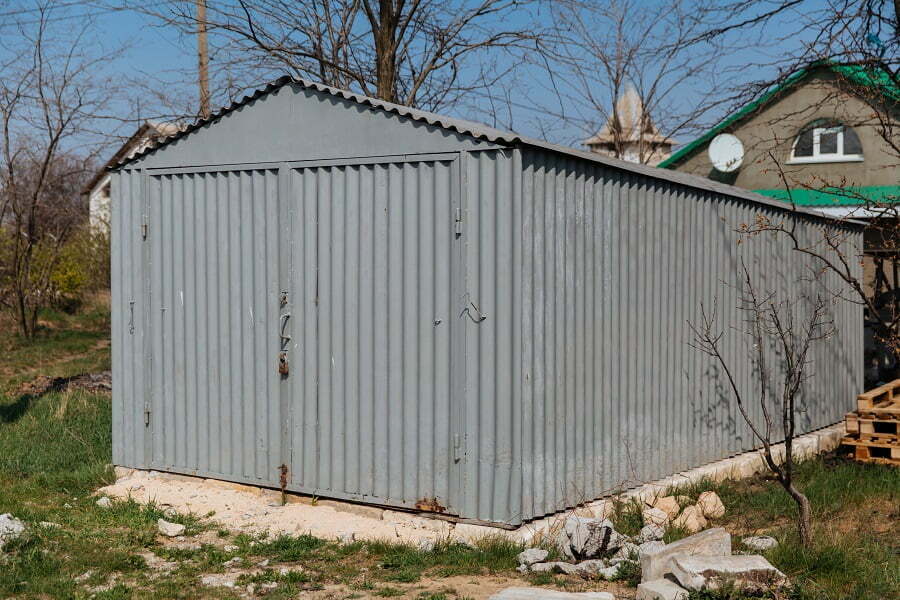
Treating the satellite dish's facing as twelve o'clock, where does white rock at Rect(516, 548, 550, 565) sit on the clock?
The white rock is roughly at 12 o'clock from the satellite dish.

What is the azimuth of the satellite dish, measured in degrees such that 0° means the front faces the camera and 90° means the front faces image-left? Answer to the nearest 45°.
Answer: approximately 0°

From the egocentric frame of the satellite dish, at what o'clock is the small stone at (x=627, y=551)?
The small stone is roughly at 12 o'clock from the satellite dish.

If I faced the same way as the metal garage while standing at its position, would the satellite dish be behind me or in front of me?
behind

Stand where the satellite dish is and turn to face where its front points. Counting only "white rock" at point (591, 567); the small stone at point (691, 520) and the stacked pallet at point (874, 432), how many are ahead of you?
3

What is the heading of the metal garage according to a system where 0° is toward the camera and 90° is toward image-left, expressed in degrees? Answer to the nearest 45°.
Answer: approximately 45°

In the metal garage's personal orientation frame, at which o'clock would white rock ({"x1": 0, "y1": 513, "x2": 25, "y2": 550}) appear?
The white rock is roughly at 1 o'clock from the metal garage.

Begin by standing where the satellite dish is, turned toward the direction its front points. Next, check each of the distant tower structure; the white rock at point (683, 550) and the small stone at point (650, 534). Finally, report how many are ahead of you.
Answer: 2

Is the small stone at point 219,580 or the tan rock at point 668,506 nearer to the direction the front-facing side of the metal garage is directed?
the small stone

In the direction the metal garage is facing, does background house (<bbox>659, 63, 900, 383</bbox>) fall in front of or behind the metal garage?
behind

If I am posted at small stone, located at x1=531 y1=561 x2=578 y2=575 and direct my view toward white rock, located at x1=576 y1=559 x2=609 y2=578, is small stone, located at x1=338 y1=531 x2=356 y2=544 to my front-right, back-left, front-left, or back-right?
back-left
